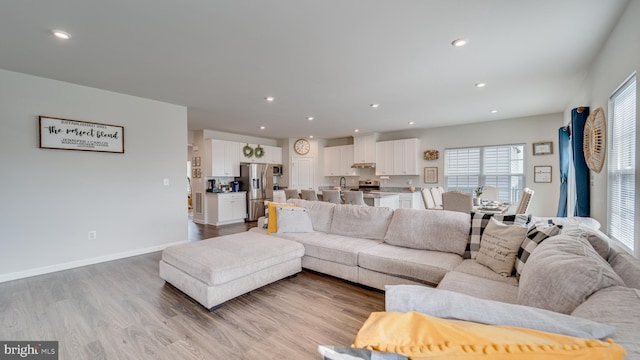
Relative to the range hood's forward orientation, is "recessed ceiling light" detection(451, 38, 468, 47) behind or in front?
in front

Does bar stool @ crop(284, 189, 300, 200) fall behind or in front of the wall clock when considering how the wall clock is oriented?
in front

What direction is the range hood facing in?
toward the camera

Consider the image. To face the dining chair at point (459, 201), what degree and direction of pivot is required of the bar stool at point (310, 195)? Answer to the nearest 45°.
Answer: approximately 90° to its right

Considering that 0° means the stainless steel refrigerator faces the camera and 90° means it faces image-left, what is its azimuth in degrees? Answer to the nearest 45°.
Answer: approximately 315°

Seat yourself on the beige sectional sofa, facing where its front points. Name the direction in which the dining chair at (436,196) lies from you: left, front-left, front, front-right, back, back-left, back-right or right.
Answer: back-right

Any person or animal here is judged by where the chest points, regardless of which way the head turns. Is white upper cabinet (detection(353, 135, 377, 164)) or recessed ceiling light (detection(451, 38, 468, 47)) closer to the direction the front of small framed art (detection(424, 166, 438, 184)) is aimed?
the recessed ceiling light

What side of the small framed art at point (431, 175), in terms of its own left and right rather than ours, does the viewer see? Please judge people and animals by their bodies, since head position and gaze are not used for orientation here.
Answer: front

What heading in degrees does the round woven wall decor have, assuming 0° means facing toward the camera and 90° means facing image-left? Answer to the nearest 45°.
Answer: approximately 90°

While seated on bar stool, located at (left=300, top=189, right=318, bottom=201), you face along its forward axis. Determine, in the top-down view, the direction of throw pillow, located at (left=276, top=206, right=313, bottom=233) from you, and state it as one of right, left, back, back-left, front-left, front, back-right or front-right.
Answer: back-right

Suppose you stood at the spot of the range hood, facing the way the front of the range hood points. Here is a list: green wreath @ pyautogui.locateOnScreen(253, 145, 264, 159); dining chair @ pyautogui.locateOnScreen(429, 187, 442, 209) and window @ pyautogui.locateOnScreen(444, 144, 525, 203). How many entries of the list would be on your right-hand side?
1

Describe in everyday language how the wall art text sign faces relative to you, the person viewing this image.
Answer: facing the viewer and to the right of the viewer

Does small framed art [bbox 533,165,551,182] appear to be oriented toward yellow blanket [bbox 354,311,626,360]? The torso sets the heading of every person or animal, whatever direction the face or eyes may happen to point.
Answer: yes
